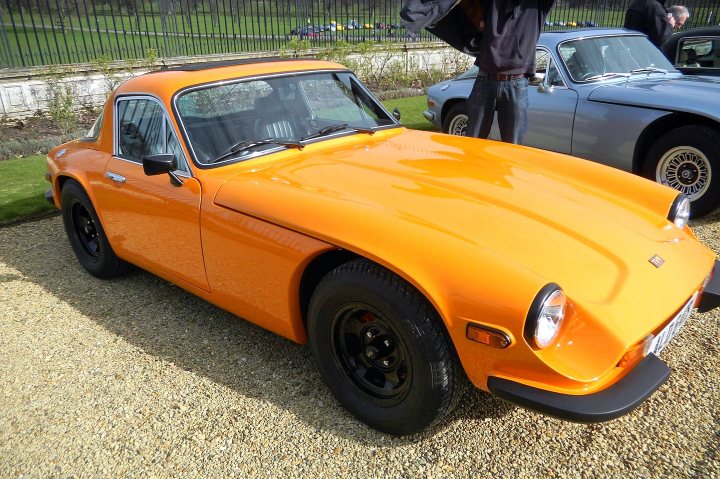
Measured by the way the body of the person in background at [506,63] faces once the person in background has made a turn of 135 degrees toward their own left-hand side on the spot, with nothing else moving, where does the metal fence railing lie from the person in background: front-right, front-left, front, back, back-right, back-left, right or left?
left

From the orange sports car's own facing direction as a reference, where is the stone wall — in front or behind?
behind

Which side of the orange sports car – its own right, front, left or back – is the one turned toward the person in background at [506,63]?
left

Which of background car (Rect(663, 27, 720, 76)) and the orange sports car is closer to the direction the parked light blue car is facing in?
the orange sports car

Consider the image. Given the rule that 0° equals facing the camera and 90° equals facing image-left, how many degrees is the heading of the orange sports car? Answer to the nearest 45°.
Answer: approximately 315°
